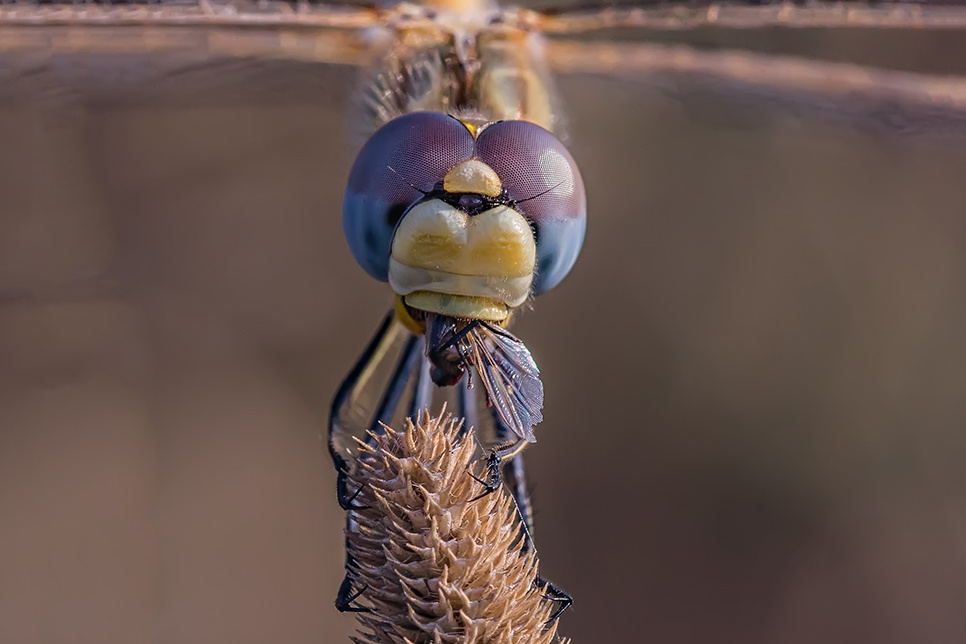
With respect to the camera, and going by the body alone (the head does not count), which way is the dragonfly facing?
toward the camera
